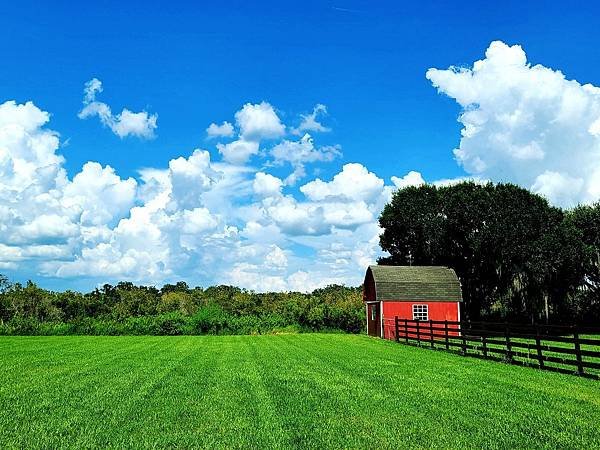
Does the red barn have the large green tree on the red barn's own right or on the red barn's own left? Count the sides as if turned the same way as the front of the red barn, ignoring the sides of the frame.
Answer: on the red barn's own right

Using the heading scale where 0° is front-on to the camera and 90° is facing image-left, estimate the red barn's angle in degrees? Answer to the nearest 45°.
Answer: approximately 90°
